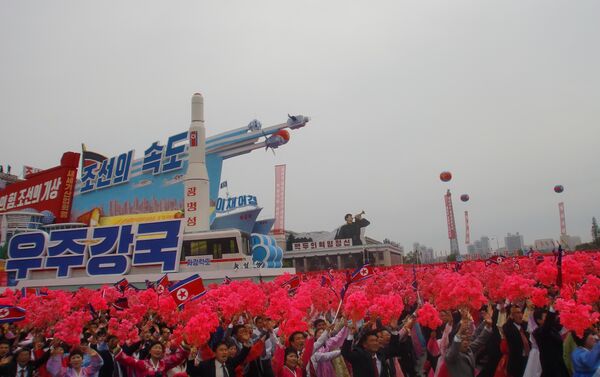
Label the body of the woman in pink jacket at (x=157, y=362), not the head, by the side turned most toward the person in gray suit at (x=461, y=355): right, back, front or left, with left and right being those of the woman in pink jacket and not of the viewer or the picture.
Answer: left

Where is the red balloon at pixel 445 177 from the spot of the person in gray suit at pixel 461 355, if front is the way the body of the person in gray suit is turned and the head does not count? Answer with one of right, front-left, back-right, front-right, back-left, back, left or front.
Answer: back-left

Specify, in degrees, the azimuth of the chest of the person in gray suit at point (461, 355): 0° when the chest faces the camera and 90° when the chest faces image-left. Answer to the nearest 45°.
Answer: approximately 315°

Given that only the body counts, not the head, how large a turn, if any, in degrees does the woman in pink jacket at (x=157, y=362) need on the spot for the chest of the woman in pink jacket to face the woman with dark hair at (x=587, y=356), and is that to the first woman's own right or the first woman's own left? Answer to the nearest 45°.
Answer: approximately 45° to the first woman's own left

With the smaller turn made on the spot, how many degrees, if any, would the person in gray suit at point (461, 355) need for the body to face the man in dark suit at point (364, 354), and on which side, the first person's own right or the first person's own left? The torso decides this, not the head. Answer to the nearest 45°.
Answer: approximately 90° to the first person's own right

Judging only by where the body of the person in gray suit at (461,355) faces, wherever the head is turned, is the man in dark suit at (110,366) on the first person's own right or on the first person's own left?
on the first person's own right

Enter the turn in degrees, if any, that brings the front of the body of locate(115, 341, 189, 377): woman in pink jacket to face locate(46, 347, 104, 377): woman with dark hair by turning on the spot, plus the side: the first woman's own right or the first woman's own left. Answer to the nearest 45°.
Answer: approximately 135° to the first woman's own right

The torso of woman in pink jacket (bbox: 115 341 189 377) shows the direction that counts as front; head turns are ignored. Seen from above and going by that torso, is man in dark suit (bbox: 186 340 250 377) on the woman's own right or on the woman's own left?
on the woman's own left

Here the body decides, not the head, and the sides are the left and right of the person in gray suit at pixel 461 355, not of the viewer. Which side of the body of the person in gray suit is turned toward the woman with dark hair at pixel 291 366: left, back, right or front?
right

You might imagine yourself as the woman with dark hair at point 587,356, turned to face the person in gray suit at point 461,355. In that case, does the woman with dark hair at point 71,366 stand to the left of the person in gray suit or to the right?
left
